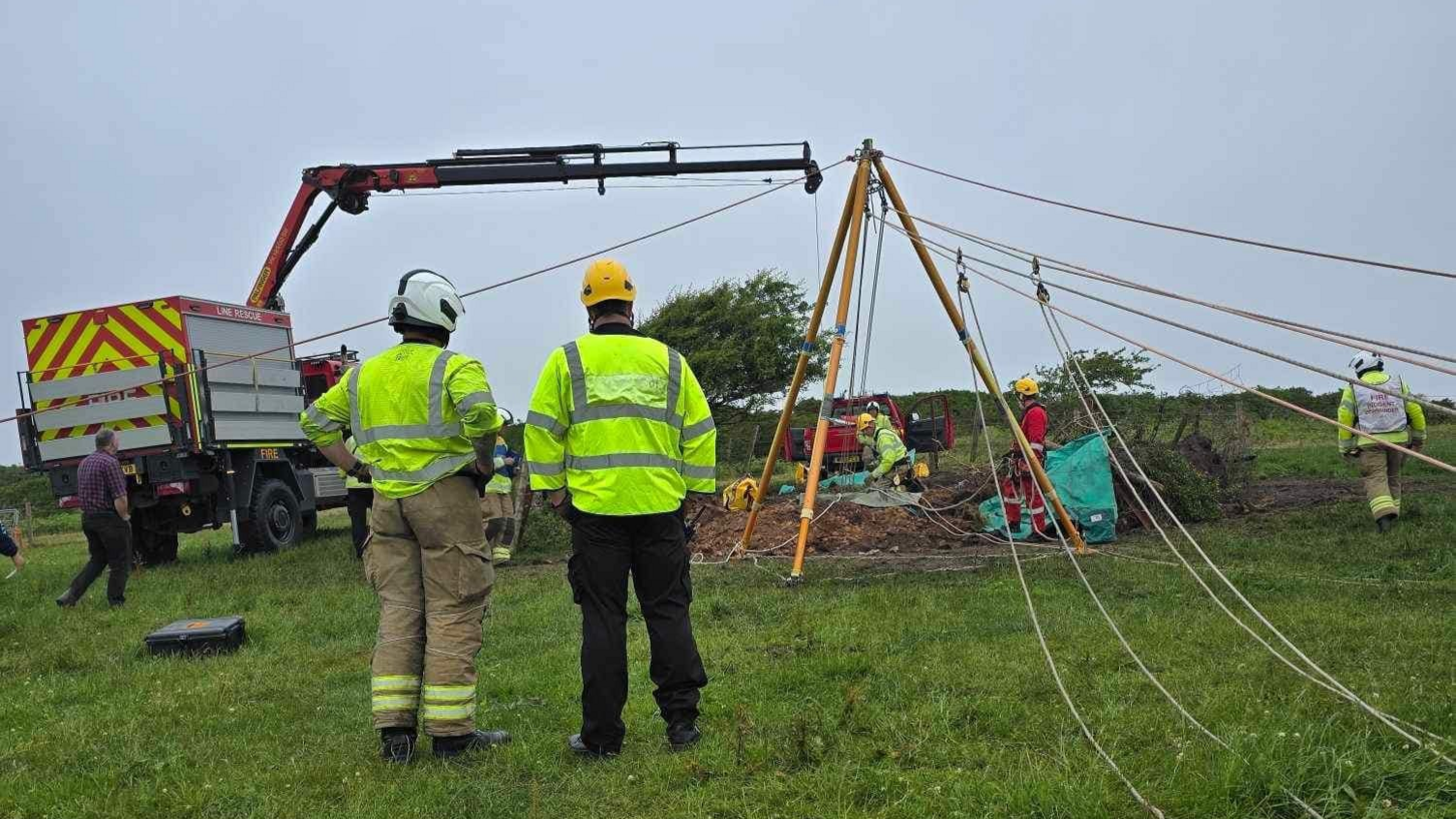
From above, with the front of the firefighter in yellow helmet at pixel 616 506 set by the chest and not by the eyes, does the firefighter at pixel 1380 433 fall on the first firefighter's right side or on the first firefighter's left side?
on the first firefighter's right side

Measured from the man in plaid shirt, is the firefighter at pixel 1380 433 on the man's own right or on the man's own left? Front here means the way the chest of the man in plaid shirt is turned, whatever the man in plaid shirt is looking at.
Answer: on the man's own right

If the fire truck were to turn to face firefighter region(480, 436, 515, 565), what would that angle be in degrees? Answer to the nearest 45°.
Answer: approximately 90° to its right

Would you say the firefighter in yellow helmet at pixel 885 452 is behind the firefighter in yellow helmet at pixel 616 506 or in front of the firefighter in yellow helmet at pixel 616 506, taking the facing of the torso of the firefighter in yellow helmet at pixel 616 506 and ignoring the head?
in front

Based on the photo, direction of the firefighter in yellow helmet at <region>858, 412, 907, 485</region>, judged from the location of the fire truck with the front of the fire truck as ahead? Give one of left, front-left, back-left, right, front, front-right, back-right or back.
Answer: front-right

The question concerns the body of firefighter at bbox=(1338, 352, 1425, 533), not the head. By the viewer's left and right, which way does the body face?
facing away from the viewer

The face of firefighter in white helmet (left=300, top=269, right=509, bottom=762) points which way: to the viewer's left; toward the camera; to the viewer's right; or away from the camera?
away from the camera

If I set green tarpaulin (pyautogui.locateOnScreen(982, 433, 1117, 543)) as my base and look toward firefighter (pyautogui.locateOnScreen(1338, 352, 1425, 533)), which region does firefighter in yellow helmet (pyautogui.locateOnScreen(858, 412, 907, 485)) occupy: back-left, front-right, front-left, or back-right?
back-left

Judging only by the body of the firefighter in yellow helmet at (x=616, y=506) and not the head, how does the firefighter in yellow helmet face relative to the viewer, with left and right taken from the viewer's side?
facing away from the viewer

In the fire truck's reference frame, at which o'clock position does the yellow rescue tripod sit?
The yellow rescue tripod is roughly at 3 o'clock from the fire truck.

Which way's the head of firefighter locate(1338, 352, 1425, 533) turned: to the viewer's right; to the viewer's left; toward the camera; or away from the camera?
away from the camera
